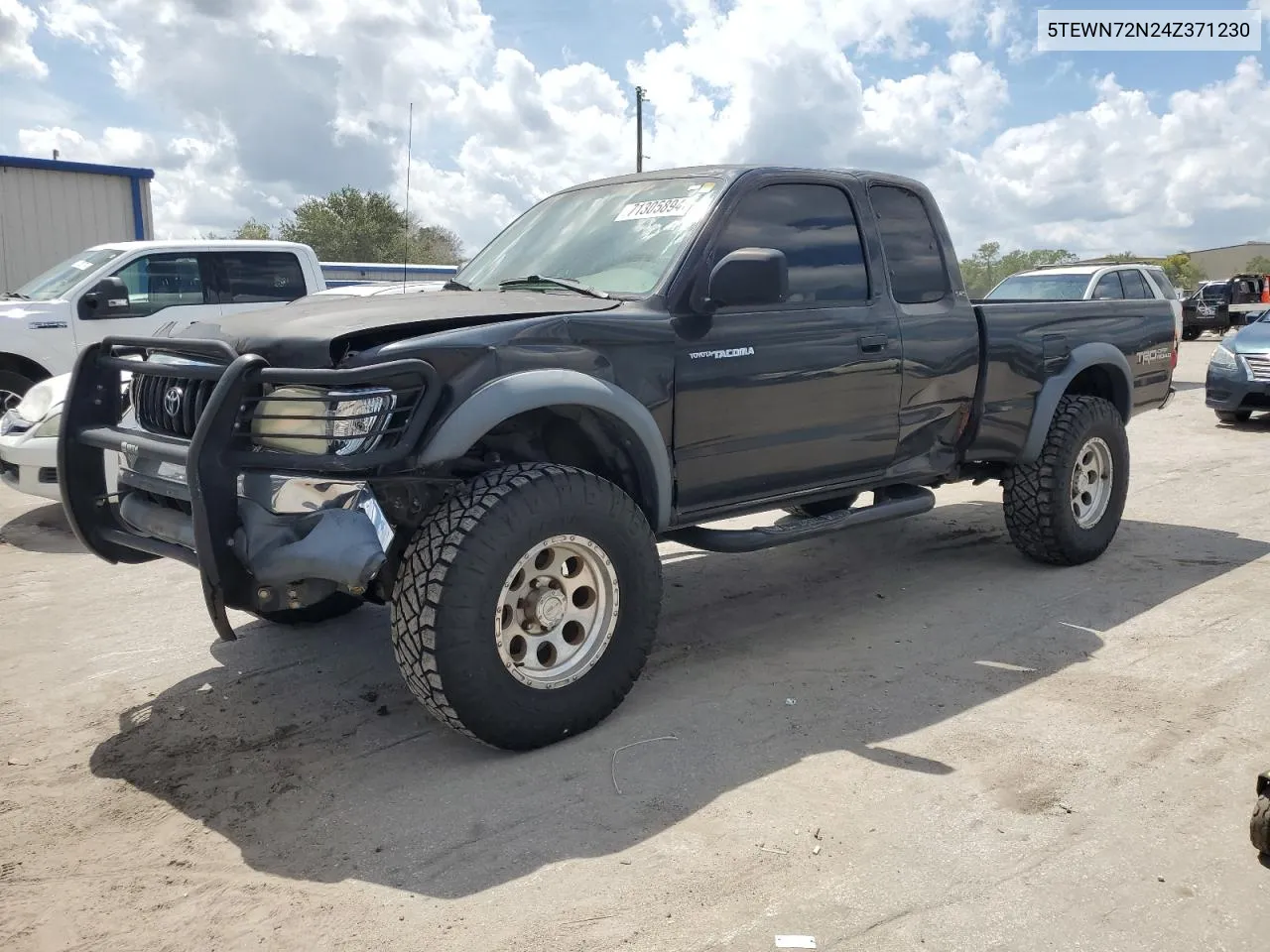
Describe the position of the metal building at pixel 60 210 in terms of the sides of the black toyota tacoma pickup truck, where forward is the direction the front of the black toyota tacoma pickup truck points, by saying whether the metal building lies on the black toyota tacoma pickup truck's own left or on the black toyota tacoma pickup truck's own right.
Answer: on the black toyota tacoma pickup truck's own right

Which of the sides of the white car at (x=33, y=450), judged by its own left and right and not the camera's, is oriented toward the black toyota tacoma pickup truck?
left

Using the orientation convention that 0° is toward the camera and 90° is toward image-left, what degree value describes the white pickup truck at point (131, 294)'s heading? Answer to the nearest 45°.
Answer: approximately 45°

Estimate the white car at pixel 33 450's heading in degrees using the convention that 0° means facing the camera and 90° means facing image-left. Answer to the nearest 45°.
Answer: approximately 45°

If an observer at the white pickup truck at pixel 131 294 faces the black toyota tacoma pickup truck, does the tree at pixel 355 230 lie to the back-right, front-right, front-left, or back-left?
back-left

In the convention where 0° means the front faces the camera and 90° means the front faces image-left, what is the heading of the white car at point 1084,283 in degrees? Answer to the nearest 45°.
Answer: approximately 45°

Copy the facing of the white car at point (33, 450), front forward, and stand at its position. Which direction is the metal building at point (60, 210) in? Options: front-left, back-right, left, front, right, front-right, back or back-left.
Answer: back-right

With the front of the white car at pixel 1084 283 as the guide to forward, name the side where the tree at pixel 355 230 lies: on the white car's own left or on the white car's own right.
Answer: on the white car's own right
